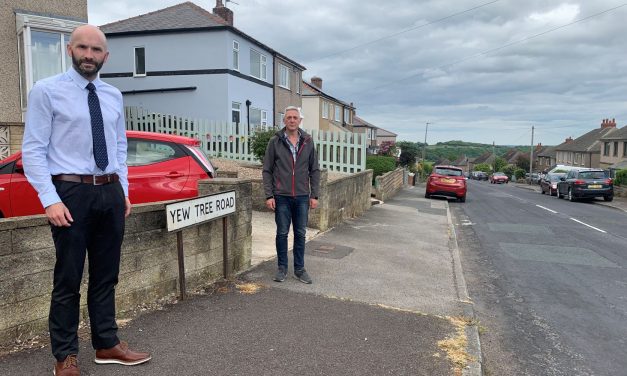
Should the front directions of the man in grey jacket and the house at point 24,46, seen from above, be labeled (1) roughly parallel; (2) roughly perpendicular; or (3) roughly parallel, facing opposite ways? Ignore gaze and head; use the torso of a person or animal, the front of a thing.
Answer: roughly perpendicular

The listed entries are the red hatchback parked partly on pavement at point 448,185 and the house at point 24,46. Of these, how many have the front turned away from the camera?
1

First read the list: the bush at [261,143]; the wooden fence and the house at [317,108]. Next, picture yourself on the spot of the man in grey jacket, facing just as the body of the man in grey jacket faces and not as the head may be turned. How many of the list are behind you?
3

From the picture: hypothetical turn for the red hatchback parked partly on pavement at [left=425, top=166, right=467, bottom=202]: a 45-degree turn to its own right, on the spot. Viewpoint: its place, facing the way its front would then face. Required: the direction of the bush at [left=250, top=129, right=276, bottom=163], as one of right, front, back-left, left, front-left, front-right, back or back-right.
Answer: back

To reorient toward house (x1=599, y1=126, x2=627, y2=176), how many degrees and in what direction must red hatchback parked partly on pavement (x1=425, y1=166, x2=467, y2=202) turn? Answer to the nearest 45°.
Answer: approximately 45° to its right

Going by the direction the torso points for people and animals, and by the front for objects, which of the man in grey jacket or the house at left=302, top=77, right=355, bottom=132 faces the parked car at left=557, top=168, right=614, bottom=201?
the house

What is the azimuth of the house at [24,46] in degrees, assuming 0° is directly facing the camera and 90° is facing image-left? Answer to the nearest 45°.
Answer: approximately 315°

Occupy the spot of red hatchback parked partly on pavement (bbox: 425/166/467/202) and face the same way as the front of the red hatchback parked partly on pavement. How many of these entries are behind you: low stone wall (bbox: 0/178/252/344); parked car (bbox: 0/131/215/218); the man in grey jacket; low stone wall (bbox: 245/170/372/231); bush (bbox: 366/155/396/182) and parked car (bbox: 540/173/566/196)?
4

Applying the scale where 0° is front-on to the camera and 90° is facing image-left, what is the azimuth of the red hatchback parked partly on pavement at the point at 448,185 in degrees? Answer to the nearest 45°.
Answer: approximately 180°
